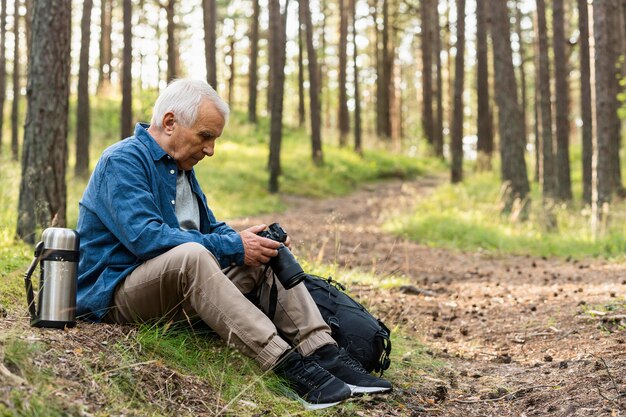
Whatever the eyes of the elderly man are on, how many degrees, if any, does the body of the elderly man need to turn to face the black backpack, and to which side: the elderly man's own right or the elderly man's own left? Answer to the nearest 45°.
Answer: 0° — they already face it

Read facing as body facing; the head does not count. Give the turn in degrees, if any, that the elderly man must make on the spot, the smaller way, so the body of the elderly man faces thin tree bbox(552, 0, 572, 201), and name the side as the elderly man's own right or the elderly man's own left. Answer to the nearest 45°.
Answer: approximately 45° to the elderly man's own left

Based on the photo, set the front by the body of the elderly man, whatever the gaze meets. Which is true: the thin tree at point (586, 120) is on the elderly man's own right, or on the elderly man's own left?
on the elderly man's own left

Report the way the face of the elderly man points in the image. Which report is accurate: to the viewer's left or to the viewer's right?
to the viewer's right

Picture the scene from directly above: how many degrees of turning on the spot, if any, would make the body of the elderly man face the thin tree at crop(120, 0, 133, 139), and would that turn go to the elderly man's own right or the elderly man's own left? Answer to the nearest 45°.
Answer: approximately 90° to the elderly man's own left

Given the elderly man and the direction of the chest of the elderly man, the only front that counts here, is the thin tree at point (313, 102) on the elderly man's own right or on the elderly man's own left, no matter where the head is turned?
on the elderly man's own left

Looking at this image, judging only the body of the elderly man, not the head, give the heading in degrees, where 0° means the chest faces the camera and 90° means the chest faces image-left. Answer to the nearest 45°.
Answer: approximately 270°

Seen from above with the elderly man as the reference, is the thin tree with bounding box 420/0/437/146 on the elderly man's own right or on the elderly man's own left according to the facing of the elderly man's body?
on the elderly man's own left

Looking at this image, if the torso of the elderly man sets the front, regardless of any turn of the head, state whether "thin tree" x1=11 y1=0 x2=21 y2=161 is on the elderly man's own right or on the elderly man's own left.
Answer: on the elderly man's own left

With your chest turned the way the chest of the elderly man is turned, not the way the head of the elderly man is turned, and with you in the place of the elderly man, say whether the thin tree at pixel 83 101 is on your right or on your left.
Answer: on your left

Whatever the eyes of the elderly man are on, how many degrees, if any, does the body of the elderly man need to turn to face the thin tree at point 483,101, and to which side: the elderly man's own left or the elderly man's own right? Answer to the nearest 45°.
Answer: approximately 45° to the elderly man's own left

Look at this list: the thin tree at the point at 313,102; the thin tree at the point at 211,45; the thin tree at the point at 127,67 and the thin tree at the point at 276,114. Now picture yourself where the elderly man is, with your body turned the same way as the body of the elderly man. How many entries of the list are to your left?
4

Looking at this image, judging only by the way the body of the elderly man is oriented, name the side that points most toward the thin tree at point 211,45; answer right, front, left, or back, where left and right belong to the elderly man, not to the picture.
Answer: left
